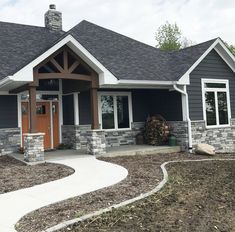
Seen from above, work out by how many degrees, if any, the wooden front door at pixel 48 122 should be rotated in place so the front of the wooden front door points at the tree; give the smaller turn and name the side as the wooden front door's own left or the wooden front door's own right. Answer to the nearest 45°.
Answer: approximately 135° to the wooden front door's own left

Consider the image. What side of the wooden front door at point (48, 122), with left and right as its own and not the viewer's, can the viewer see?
front
